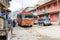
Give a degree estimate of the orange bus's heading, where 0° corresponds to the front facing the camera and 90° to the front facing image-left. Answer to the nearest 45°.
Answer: approximately 315°
